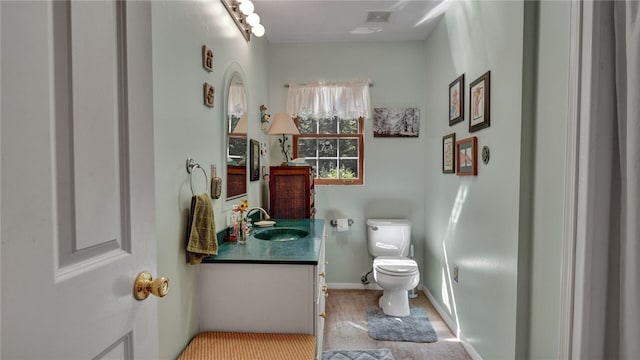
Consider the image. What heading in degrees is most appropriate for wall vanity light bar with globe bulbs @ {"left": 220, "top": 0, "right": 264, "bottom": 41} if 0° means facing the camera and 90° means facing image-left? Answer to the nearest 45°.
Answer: approximately 270°

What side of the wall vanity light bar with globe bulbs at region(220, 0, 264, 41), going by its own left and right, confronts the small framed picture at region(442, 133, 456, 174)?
front

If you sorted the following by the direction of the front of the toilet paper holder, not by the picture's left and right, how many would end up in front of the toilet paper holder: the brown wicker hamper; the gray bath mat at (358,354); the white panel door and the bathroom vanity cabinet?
4

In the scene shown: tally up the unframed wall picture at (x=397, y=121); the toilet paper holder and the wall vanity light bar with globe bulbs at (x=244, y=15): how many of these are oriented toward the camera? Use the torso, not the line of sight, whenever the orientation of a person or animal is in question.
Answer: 2

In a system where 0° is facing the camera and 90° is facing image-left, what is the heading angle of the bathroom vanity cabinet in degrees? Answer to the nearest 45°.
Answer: approximately 270°

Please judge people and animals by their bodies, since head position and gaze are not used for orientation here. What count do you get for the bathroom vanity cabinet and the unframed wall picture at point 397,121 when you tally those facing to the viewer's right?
1

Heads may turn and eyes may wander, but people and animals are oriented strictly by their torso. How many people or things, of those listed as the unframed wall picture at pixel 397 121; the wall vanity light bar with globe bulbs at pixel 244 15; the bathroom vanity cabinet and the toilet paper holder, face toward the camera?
2

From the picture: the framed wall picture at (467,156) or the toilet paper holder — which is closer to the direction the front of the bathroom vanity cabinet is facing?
the framed wall picture
